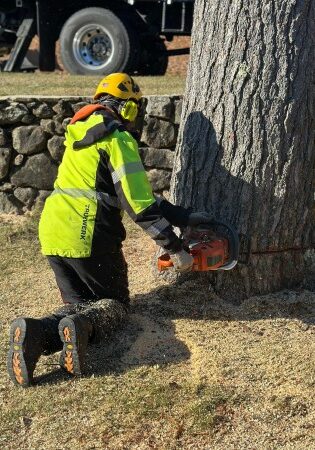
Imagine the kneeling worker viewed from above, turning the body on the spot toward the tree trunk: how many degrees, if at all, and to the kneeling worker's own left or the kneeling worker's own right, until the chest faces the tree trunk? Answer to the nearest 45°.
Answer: approximately 45° to the kneeling worker's own right

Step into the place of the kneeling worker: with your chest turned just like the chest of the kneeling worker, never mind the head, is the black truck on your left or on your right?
on your left

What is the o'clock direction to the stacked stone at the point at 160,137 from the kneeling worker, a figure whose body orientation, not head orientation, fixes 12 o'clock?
The stacked stone is roughly at 11 o'clock from the kneeling worker.

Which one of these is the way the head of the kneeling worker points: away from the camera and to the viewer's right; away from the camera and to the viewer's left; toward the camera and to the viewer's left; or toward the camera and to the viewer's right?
away from the camera and to the viewer's right

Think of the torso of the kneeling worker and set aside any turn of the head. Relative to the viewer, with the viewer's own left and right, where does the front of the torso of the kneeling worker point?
facing away from the viewer and to the right of the viewer
